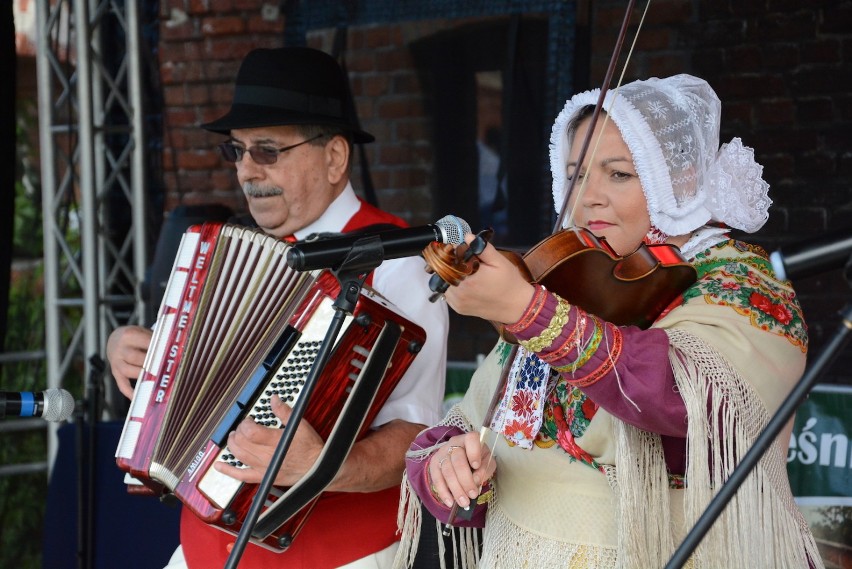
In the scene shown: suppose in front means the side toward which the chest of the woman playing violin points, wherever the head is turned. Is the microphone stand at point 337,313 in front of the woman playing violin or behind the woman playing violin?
in front

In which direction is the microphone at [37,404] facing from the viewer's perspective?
to the viewer's right

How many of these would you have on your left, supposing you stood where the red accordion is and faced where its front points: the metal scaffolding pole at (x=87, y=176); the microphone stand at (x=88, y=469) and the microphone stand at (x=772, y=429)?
1

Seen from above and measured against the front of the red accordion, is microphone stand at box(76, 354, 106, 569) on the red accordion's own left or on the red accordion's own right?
on the red accordion's own right

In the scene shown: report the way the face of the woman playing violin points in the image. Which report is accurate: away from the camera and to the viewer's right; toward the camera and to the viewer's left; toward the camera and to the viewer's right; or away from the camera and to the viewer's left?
toward the camera and to the viewer's left

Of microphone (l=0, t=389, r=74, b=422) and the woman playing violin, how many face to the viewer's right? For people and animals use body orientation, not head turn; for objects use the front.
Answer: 1

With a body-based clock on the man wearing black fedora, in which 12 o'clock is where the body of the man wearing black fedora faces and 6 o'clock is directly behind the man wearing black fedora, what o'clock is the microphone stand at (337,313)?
The microphone stand is roughly at 11 o'clock from the man wearing black fedora.

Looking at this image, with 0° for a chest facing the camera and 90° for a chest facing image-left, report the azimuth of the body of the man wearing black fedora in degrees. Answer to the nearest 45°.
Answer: approximately 45°

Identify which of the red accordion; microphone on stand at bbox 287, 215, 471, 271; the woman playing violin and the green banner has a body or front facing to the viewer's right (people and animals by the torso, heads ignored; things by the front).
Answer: the microphone on stand

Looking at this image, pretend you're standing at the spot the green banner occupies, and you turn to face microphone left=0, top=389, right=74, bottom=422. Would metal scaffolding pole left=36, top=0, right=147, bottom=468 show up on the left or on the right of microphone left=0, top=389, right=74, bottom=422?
right

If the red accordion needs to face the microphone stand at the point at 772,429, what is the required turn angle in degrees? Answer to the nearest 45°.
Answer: approximately 90° to its left

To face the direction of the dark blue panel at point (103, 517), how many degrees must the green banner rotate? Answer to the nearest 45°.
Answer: approximately 90° to its right

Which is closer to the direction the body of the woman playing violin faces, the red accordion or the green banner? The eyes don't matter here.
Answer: the red accordion

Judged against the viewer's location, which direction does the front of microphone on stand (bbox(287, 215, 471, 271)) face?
facing to the right of the viewer
